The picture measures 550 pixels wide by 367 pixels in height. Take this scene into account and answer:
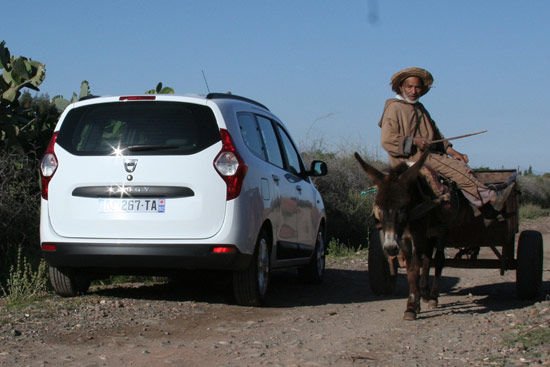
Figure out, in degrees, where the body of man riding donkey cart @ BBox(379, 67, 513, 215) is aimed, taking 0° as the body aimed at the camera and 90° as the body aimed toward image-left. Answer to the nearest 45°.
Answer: approximately 315°

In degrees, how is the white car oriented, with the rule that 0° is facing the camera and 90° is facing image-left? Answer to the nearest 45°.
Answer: approximately 225°

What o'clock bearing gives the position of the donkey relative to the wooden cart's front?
The donkey is roughly at 1 o'clock from the wooden cart.

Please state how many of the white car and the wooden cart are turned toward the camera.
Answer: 1

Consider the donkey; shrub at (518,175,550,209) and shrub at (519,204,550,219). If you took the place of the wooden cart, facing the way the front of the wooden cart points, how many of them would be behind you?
2

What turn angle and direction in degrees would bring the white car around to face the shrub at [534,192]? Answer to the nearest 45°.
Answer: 0° — it already faces it

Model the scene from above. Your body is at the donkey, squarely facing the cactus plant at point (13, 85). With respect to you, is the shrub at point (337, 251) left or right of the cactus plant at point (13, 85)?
right

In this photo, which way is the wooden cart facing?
toward the camera

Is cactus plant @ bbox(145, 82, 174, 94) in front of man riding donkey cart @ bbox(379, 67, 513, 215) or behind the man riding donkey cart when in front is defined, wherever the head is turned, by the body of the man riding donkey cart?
behind

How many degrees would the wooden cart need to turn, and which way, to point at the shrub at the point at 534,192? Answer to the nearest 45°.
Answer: approximately 180°
